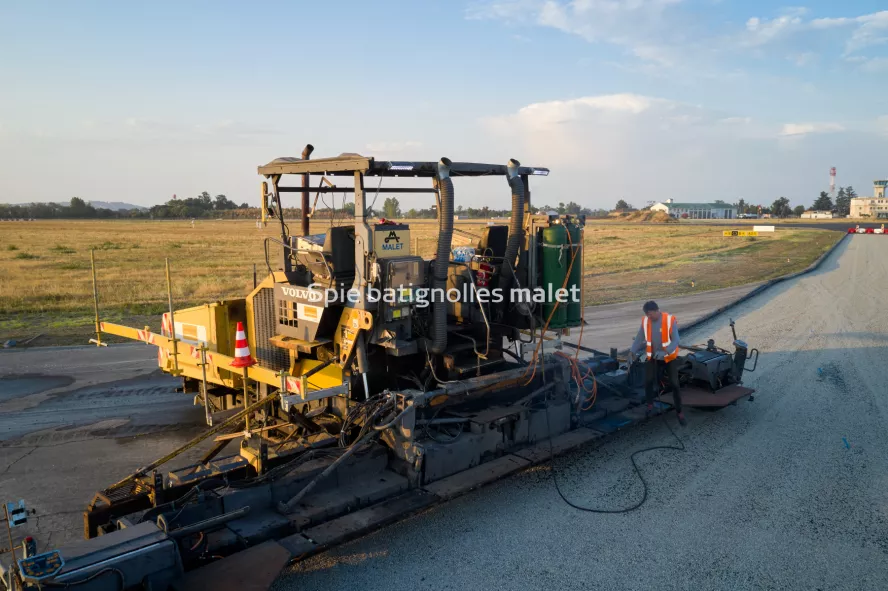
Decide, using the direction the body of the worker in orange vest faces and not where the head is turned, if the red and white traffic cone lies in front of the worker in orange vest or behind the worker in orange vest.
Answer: in front

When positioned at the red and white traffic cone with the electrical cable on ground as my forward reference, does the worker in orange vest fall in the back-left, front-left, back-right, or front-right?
front-left

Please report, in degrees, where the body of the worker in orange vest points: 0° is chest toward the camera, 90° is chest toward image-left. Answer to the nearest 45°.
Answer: approximately 45°

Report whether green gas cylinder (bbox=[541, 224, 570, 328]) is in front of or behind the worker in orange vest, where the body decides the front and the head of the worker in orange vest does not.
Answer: in front

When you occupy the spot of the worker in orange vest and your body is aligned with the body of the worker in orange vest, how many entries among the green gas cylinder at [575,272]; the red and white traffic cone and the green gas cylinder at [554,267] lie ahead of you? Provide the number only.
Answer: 3
